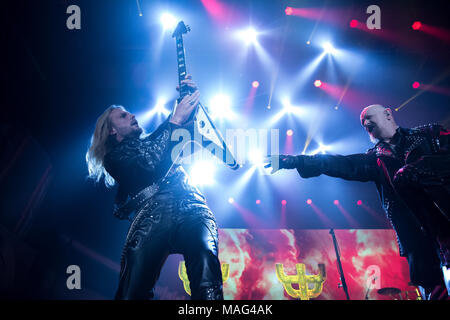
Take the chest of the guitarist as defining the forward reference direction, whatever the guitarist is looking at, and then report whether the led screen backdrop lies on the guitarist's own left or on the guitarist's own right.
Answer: on the guitarist's own left

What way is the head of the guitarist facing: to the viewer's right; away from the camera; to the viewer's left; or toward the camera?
to the viewer's right

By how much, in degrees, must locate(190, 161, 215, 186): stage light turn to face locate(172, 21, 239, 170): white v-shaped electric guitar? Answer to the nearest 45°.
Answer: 0° — it already faces it

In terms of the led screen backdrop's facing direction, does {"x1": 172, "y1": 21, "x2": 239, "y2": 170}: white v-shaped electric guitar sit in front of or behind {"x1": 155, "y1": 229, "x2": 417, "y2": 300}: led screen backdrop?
in front

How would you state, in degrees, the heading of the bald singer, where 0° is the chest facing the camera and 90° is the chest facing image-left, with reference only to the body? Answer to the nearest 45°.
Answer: approximately 45°

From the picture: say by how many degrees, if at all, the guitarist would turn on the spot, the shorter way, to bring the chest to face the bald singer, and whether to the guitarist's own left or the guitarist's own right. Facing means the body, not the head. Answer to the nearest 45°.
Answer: approximately 45° to the guitarist's own left

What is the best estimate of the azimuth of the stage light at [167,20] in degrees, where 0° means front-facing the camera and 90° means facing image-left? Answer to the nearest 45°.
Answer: approximately 0°

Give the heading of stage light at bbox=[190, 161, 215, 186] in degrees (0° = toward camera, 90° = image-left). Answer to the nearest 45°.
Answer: approximately 0°
